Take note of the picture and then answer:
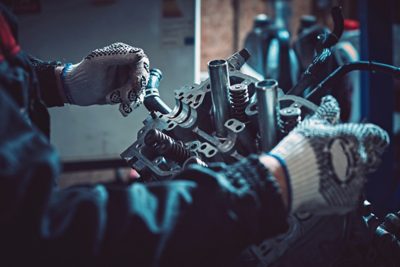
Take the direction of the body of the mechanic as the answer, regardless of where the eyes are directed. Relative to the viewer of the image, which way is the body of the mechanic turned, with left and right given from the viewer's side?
facing to the right of the viewer
